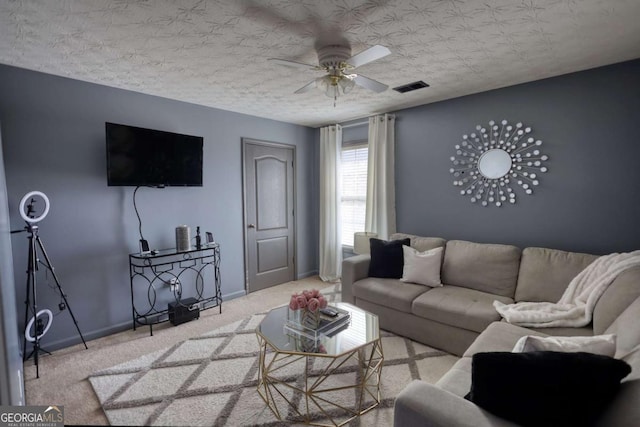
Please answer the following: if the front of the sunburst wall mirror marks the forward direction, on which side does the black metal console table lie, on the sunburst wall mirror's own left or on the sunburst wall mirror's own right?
on the sunburst wall mirror's own right

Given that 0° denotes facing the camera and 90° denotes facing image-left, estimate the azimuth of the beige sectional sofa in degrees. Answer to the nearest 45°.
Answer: approximately 45°

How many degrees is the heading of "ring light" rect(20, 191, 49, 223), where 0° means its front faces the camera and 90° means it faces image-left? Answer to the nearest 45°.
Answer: approximately 0°

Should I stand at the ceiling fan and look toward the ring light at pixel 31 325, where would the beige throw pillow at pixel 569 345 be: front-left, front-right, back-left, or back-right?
back-left

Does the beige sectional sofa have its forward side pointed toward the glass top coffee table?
yes
